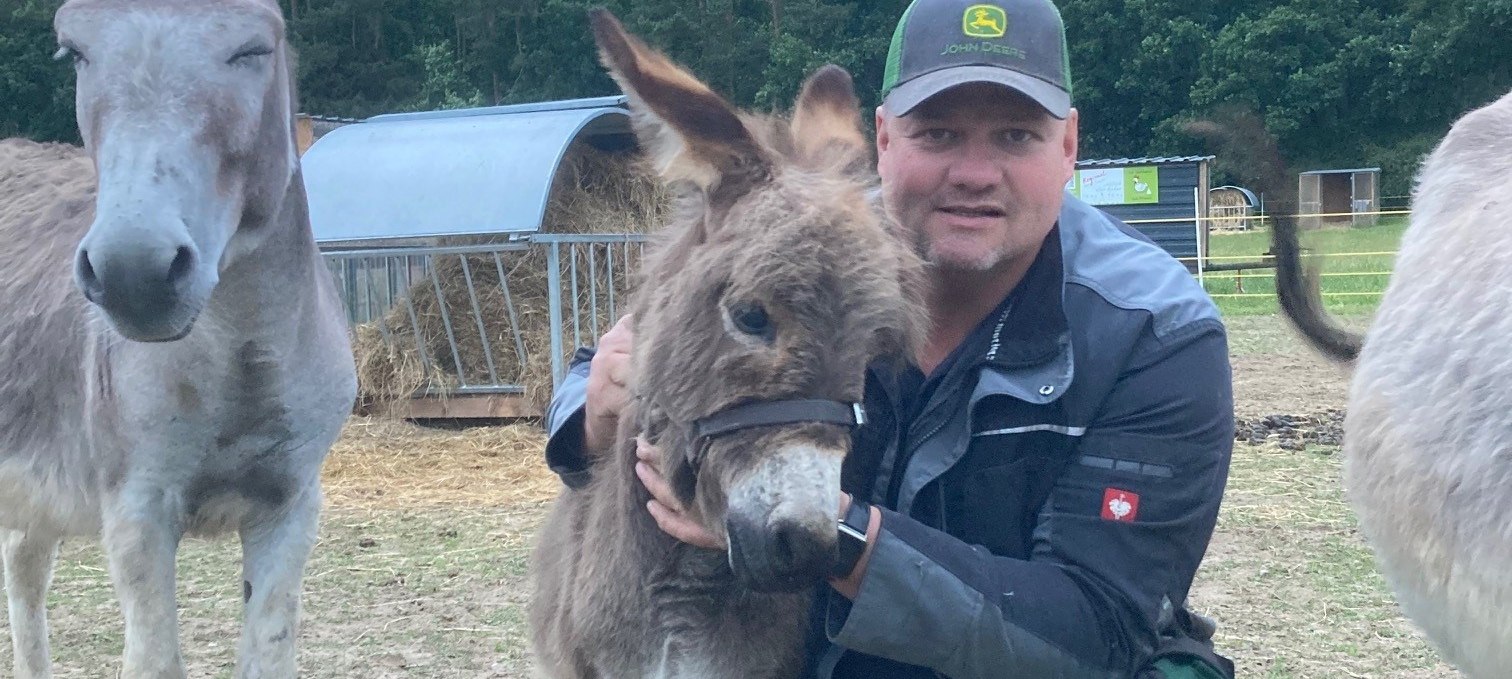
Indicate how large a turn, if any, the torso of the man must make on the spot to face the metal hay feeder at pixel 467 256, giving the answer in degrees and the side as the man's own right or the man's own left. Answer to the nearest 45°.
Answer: approximately 90° to the man's own right

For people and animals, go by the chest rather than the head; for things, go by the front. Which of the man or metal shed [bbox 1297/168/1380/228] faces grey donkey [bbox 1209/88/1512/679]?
the metal shed

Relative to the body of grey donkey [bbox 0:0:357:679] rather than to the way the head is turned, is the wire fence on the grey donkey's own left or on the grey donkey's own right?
on the grey donkey's own left

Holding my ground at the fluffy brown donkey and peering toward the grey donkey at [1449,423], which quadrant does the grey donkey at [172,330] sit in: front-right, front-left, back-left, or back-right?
back-left

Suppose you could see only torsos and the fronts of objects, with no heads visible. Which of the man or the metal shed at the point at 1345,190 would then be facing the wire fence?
the metal shed

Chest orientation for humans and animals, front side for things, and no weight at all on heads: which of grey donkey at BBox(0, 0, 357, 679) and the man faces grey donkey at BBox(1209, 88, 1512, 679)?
grey donkey at BBox(0, 0, 357, 679)

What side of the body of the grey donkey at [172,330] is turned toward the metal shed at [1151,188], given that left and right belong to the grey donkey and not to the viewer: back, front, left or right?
left

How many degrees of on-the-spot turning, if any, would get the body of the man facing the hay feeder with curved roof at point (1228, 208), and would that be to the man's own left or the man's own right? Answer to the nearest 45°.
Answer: approximately 135° to the man's own right
